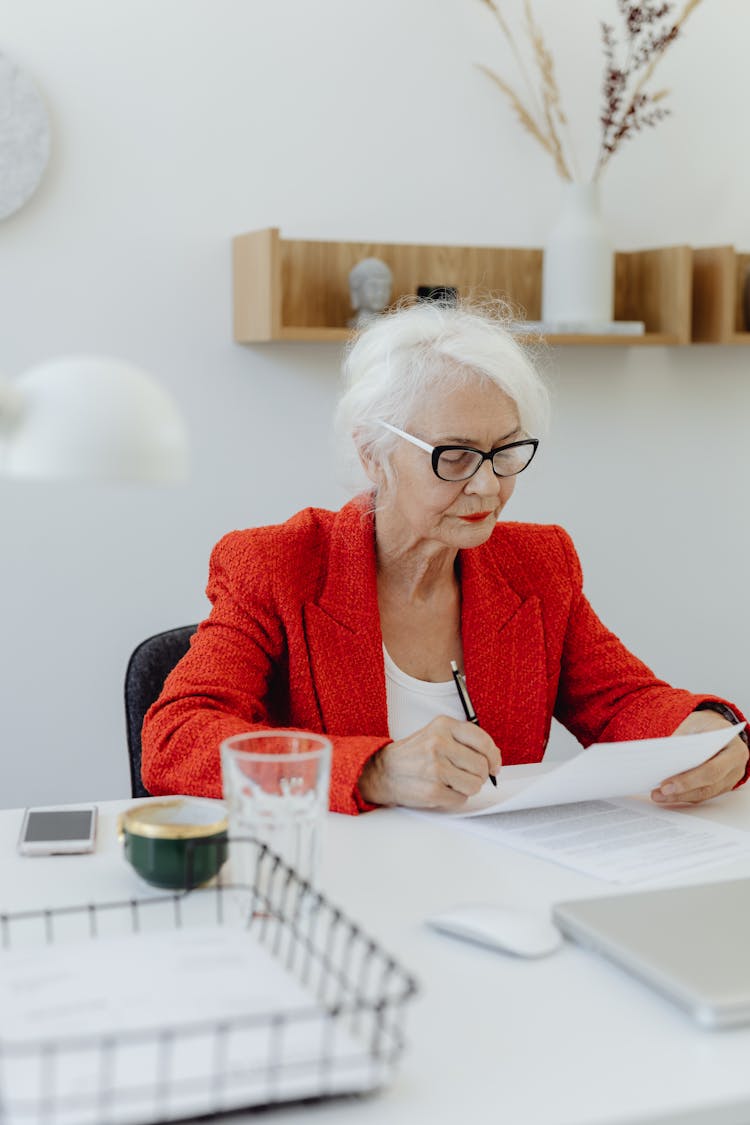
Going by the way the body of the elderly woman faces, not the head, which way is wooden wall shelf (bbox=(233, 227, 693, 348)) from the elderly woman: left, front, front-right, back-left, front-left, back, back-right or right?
back-left

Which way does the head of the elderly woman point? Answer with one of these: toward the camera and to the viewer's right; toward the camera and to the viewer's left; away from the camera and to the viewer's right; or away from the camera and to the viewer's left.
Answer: toward the camera and to the viewer's right

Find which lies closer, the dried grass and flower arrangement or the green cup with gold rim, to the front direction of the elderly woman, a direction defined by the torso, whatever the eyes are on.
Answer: the green cup with gold rim

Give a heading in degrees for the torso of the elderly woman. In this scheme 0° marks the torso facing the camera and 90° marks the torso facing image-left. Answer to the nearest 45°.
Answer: approximately 315°

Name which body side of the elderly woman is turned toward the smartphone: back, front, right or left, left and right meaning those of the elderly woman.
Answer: right

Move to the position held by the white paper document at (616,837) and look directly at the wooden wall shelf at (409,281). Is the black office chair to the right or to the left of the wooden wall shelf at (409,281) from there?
left

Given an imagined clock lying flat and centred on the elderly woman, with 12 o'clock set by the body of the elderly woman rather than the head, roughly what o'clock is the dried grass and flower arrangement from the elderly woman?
The dried grass and flower arrangement is roughly at 8 o'clock from the elderly woman.
